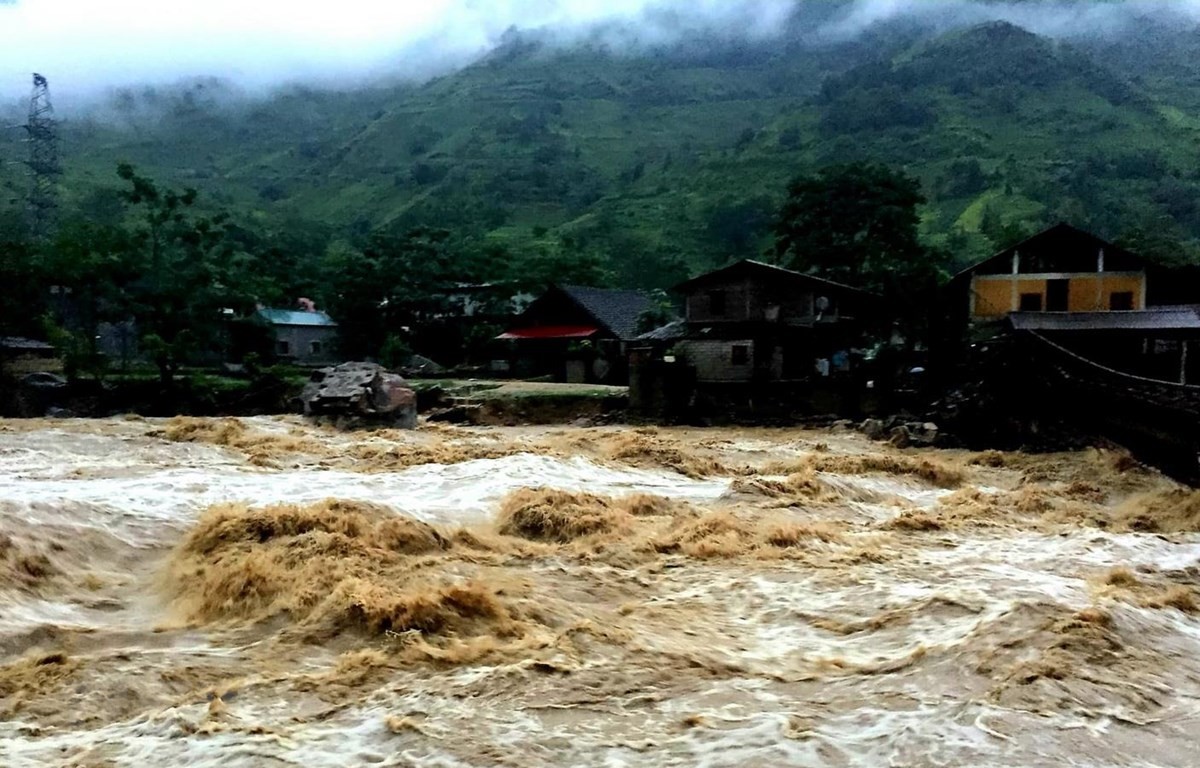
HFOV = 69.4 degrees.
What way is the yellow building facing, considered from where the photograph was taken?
facing the viewer

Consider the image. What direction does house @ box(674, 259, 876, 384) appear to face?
toward the camera

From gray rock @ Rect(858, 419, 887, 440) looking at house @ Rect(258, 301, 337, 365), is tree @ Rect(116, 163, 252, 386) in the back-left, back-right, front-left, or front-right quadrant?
front-left

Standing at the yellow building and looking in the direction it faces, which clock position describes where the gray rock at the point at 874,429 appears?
The gray rock is roughly at 1 o'clock from the yellow building.

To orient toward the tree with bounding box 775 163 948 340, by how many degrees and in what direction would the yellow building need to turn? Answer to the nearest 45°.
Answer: approximately 135° to its right

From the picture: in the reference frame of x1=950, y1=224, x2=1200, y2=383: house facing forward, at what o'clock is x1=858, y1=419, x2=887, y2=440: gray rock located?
The gray rock is roughly at 1 o'clock from the house.

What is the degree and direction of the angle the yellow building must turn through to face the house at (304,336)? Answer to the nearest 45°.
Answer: approximately 90° to its right

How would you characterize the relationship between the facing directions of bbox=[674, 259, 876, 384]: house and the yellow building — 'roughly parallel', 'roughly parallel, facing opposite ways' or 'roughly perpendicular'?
roughly parallel

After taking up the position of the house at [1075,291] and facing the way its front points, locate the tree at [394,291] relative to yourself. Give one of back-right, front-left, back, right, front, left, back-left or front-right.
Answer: right

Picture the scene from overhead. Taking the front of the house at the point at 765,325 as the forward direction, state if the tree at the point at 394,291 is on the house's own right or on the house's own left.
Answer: on the house's own right

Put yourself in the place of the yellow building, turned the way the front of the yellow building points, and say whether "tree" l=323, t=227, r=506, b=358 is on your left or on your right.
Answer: on your right

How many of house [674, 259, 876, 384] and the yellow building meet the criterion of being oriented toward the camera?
2

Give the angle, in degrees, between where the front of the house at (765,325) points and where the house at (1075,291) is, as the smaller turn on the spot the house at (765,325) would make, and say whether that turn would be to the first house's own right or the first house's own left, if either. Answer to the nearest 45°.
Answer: approximately 90° to the first house's own left

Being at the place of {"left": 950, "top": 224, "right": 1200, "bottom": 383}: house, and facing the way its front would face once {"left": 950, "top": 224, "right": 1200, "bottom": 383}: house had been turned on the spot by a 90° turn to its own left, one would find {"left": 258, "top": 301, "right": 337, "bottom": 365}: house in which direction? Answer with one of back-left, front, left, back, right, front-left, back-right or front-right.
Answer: back

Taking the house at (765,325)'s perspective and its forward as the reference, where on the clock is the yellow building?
The yellow building is roughly at 9 o'clock from the house.
